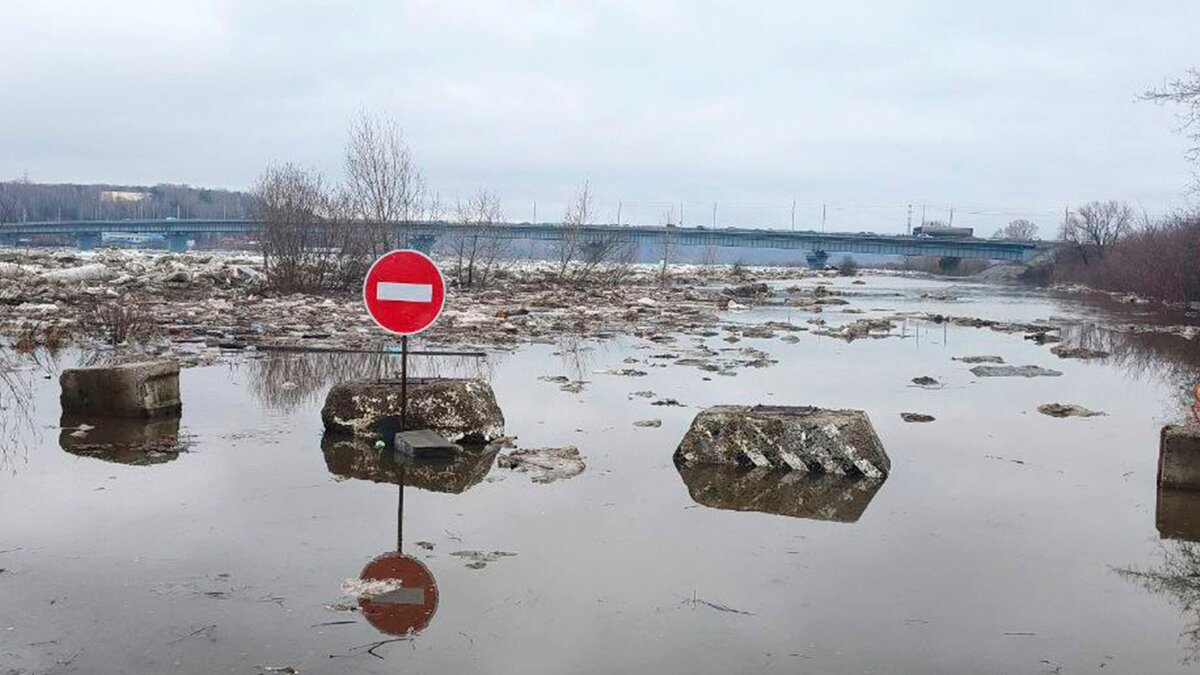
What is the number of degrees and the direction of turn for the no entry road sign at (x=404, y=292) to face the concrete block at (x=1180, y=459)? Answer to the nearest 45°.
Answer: approximately 90° to its left

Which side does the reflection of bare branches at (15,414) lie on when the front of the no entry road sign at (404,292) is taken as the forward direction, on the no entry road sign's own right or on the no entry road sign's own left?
on the no entry road sign's own right

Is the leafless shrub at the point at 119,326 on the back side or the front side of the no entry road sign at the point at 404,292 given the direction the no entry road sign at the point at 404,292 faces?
on the back side

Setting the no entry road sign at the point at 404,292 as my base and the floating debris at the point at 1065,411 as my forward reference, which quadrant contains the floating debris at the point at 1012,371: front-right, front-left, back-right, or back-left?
front-left

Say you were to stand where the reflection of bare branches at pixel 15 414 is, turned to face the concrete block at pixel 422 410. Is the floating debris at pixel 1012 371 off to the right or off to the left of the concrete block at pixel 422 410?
left

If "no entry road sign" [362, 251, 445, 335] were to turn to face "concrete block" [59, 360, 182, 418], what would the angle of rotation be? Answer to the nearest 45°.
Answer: approximately 135° to its right

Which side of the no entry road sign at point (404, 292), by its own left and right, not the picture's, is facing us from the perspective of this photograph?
front

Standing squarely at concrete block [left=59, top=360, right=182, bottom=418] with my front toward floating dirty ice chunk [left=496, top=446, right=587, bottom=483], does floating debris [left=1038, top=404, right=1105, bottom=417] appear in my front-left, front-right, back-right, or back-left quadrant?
front-left

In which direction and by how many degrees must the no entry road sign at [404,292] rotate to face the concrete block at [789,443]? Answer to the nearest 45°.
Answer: approximately 90° to its left

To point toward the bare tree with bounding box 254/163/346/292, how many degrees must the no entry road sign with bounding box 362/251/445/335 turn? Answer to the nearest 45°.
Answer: approximately 180°

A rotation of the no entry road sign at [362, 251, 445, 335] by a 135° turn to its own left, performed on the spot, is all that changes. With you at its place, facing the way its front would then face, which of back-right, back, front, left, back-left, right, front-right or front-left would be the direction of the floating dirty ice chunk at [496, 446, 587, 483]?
right
